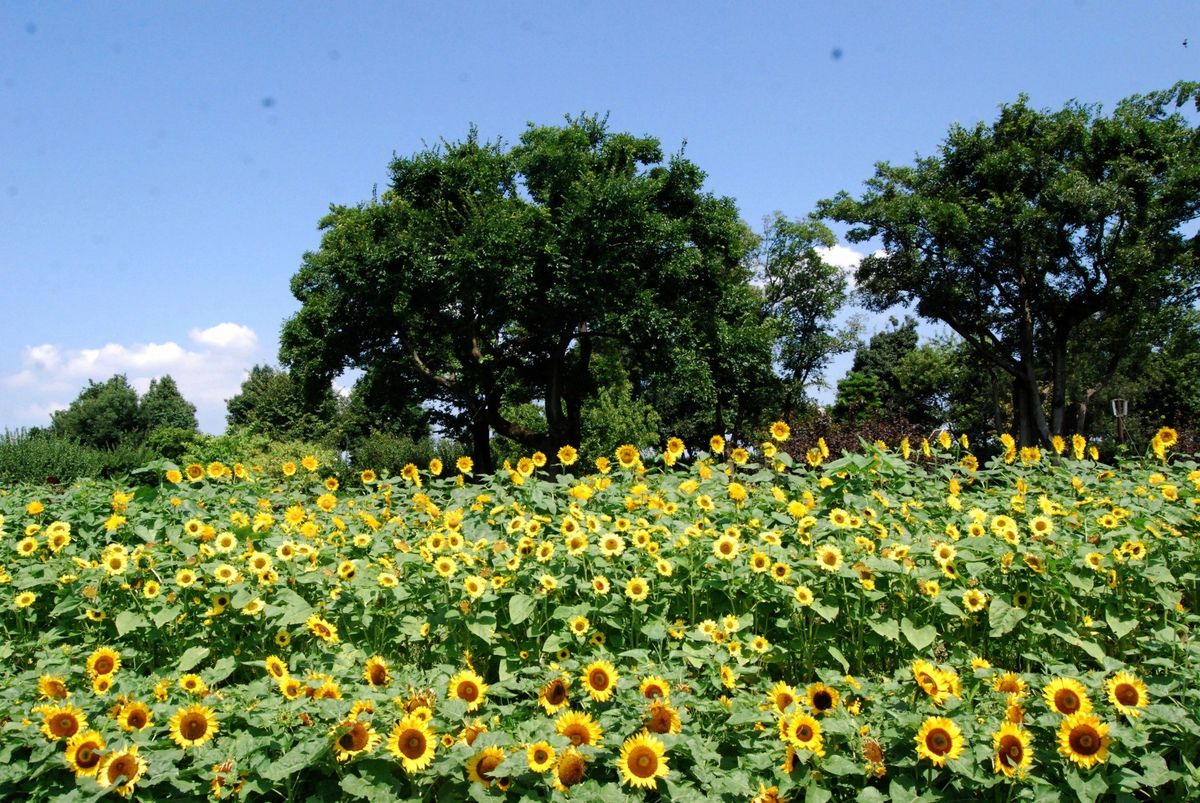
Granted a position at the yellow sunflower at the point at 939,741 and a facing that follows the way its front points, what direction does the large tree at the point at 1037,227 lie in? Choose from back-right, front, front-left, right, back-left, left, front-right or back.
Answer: back

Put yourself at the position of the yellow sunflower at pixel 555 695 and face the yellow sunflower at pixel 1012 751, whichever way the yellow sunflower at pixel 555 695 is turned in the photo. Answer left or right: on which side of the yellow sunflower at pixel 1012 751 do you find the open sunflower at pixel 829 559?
left

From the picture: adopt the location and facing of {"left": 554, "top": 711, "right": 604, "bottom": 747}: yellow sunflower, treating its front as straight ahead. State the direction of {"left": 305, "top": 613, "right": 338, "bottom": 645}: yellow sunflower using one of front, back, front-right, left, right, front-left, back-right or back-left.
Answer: back-right

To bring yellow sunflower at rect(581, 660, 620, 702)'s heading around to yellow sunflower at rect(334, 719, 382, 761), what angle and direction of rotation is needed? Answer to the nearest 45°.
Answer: approximately 90° to its right

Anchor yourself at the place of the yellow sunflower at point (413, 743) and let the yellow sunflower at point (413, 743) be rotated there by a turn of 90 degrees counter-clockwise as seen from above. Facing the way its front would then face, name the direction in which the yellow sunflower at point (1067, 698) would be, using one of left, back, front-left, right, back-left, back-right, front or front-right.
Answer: front

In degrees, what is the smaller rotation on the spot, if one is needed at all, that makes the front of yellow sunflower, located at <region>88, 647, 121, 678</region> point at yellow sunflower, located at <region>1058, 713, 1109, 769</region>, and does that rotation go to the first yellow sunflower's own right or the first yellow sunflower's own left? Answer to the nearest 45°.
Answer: approximately 45° to the first yellow sunflower's own left

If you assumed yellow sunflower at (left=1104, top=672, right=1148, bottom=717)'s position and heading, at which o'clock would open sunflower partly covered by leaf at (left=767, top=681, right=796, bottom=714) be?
The open sunflower partly covered by leaf is roughly at 2 o'clock from the yellow sunflower.
